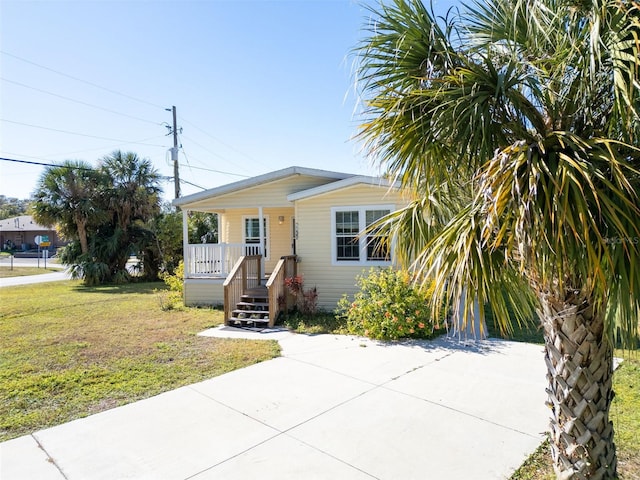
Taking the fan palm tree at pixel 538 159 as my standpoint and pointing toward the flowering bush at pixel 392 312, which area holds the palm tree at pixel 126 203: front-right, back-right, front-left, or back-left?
front-left

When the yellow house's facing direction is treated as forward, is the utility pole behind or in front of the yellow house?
behind

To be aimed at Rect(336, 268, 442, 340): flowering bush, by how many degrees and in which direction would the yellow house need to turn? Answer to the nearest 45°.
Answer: approximately 45° to its left

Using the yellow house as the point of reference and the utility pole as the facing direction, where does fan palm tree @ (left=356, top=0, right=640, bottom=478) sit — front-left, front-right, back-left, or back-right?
back-left

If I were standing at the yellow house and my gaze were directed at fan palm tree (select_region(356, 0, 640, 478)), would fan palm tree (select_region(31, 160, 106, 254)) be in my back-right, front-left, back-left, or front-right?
back-right

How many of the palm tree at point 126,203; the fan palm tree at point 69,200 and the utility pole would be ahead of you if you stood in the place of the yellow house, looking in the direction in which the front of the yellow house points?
0

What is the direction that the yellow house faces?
toward the camera

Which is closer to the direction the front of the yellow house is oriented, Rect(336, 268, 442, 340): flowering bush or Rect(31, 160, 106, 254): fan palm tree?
the flowering bush

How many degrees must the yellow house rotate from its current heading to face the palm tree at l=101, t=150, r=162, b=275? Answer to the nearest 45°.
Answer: approximately 135° to its right

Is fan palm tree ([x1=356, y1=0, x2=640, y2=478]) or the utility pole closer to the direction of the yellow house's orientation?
the fan palm tree

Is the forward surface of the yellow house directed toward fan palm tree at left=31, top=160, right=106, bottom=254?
no

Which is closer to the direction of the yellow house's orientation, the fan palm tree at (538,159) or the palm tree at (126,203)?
the fan palm tree

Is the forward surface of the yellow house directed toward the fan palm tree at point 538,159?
yes

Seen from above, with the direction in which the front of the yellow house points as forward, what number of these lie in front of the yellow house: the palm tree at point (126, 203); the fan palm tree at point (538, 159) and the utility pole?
1

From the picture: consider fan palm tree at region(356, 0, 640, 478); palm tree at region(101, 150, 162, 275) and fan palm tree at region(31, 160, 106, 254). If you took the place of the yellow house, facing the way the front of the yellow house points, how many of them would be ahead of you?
1

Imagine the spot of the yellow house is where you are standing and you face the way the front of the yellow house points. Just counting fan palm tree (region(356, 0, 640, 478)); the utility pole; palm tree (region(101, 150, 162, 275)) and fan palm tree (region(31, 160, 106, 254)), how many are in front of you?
1
